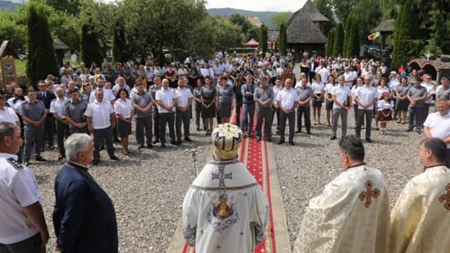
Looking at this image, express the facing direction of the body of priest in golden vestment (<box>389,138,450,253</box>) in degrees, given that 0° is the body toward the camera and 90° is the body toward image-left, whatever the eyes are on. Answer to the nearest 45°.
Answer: approximately 135°

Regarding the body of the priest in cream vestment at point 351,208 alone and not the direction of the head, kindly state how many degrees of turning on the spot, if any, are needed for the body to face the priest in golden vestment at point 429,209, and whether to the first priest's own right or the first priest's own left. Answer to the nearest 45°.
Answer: approximately 135° to the first priest's own right

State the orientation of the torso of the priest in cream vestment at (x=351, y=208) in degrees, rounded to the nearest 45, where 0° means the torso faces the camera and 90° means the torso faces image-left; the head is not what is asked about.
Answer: approximately 135°

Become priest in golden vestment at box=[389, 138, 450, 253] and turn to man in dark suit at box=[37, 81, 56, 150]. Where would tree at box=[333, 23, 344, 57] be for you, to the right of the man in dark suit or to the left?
right

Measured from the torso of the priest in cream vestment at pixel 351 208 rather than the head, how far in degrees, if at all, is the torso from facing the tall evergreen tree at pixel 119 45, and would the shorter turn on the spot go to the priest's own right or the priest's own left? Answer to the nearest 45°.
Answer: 0° — they already face it

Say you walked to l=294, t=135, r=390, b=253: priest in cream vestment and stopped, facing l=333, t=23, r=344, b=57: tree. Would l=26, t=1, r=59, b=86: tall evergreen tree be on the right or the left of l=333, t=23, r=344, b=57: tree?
left

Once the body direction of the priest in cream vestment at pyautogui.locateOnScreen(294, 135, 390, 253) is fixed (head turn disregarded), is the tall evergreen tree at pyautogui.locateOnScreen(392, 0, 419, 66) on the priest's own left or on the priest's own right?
on the priest's own right
